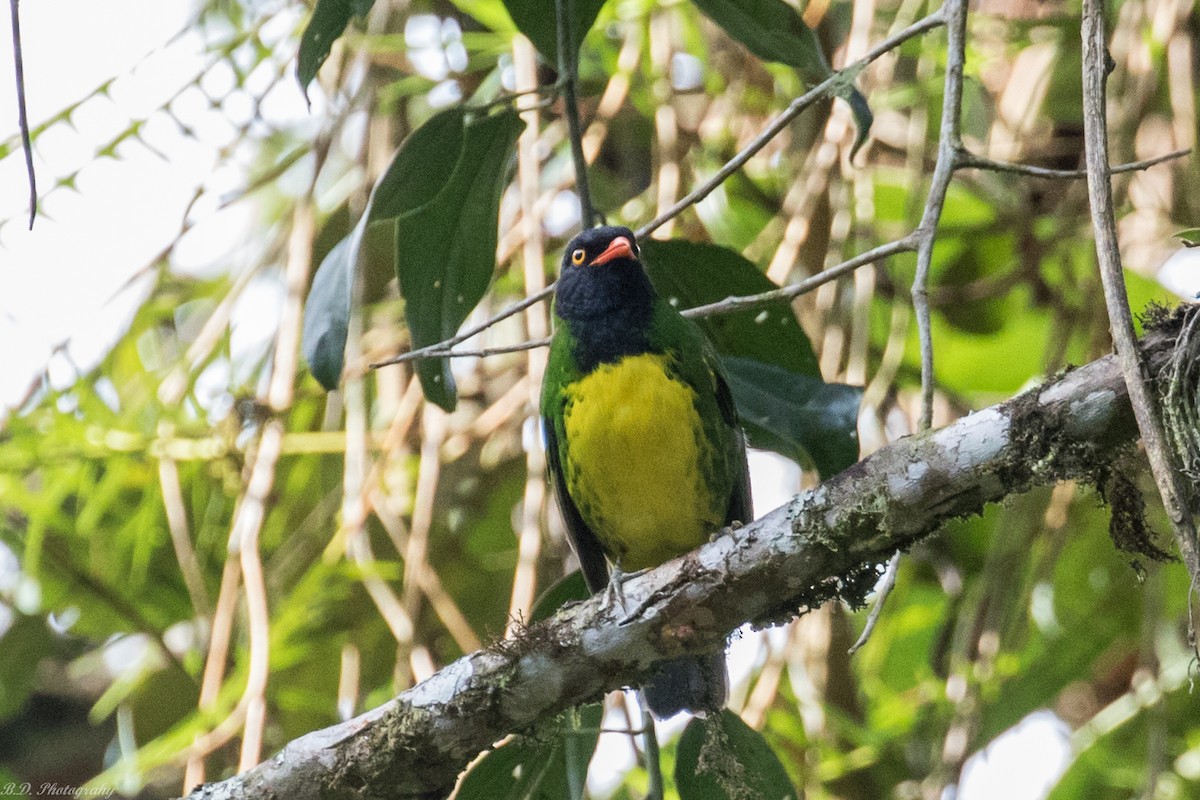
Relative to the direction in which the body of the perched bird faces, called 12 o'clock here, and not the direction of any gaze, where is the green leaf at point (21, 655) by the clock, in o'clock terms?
The green leaf is roughly at 4 o'clock from the perched bird.

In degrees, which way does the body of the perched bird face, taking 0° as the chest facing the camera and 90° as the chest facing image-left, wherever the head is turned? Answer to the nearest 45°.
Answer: approximately 0°

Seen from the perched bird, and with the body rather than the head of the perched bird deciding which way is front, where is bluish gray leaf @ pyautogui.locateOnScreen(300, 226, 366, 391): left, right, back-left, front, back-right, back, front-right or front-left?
front-right
